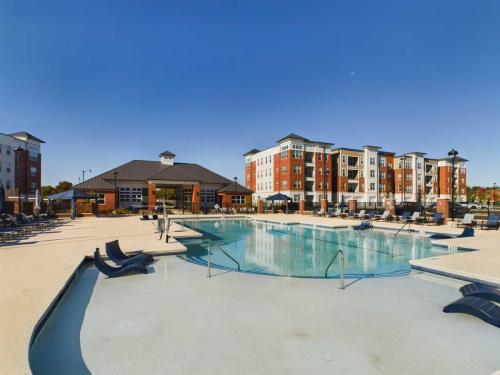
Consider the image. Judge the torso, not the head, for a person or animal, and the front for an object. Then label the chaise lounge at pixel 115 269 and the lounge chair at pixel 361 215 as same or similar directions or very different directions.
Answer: very different directions

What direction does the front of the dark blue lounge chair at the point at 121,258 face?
to the viewer's right

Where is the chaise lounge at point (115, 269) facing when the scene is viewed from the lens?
facing to the right of the viewer

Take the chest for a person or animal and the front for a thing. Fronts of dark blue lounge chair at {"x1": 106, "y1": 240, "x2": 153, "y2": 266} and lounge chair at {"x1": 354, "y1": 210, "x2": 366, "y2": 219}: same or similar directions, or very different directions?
very different directions

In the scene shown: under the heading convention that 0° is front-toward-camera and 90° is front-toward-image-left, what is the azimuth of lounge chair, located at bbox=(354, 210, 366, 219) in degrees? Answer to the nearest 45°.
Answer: approximately 45°

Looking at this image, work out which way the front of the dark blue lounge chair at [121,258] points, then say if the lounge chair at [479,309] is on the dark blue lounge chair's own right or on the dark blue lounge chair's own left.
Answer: on the dark blue lounge chair's own right

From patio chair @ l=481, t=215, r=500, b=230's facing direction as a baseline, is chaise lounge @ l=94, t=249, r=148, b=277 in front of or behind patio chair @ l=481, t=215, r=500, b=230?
in front

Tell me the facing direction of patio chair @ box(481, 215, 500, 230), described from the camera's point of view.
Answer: facing the viewer and to the left of the viewer

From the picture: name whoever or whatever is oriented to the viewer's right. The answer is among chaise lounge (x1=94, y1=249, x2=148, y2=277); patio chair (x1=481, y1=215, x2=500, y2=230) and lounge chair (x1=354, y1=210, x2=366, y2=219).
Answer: the chaise lounge

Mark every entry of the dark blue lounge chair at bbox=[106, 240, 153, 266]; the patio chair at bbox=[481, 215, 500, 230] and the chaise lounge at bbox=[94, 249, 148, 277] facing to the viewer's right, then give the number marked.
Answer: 2

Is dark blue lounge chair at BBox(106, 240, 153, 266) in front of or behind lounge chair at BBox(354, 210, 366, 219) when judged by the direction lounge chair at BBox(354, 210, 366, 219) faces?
in front

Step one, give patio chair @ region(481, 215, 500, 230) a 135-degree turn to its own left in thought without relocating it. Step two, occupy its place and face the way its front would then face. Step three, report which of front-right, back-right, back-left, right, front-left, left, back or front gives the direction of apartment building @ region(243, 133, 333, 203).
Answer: back-left
